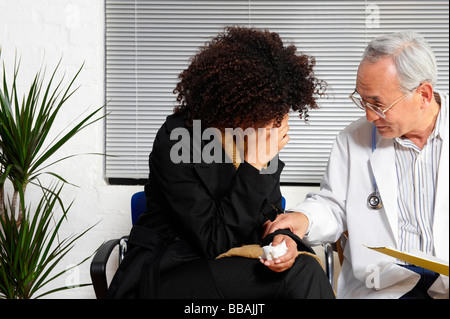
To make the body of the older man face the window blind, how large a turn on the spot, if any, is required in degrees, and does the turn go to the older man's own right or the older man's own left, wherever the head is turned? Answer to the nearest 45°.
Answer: approximately 90° to the older man's own right

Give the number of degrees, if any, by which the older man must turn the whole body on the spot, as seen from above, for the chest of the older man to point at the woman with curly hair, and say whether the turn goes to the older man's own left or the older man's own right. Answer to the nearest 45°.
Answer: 0° — they already face them

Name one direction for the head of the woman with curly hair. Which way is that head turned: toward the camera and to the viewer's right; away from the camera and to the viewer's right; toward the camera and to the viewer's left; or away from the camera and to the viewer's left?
toward the camera and to the viewer's right

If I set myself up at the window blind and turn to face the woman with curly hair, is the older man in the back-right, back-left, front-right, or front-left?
front-left

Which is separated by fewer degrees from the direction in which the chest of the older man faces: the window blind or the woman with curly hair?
the woman with curly hair
